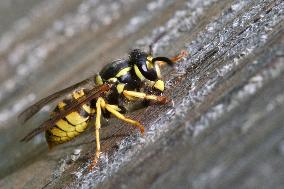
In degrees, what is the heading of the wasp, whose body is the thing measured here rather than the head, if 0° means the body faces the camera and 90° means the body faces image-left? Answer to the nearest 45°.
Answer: approximately 270°
